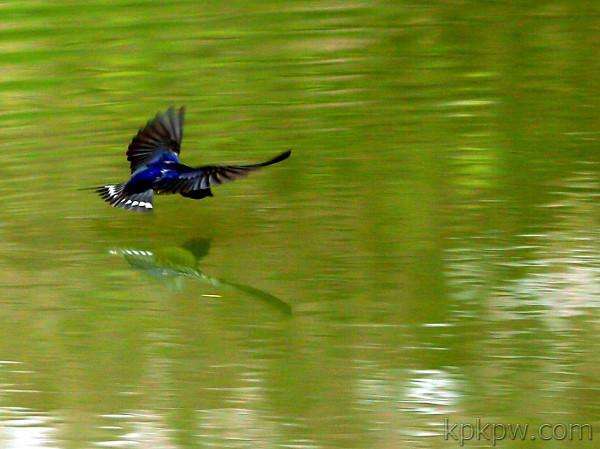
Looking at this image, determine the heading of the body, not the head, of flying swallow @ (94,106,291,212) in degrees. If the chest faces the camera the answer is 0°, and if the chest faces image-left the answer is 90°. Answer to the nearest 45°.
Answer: approximately 225°
